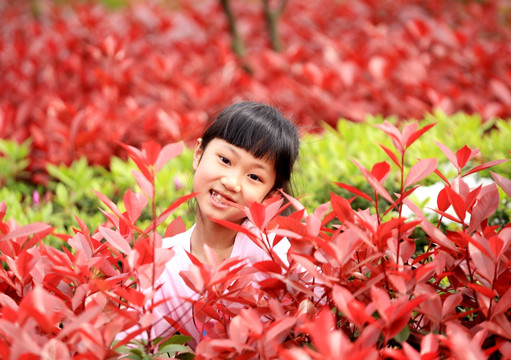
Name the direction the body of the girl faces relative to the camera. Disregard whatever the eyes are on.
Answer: toward the camera

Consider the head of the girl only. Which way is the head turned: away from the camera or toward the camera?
toward the camera
